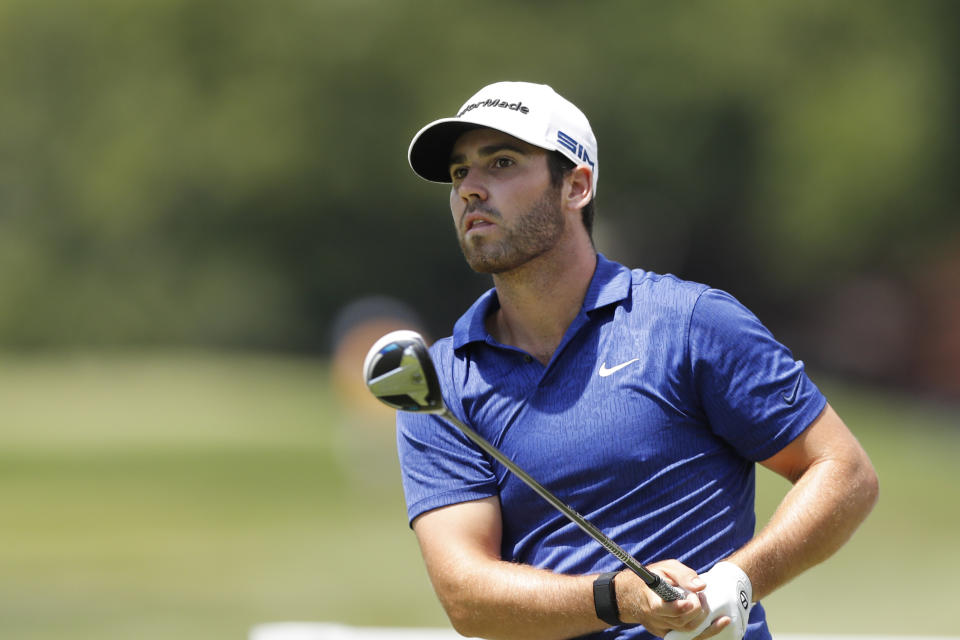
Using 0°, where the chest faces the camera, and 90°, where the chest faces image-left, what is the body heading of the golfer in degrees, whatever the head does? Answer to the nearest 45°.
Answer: approximately 45°

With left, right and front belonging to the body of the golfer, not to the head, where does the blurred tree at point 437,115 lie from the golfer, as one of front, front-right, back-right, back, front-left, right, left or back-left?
back-right
